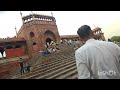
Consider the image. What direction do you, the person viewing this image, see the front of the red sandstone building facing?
facing the viewer and to the right of the viewer

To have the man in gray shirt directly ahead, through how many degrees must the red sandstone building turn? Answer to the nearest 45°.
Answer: approximately 45° to its right

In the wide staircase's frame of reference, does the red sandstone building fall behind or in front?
behind

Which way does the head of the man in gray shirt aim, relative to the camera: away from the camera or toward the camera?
away from the camera

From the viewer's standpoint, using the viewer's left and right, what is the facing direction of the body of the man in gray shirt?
facing away from the viewer and to the left of the viewer

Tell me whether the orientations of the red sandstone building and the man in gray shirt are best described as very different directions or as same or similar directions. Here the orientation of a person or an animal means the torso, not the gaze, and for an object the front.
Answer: very different directions

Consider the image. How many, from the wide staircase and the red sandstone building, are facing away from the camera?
0

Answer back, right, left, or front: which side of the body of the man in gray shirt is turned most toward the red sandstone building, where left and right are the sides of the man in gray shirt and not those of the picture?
front
